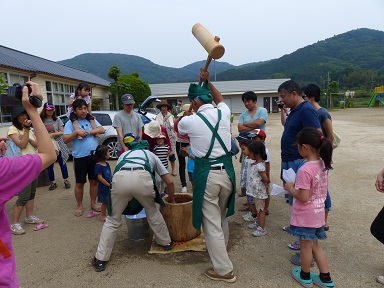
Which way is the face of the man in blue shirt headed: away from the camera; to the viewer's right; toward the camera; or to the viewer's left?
to the viewer's left

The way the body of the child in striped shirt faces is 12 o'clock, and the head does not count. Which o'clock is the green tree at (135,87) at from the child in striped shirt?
The green tree is roughly at 6 o'clock from the child in striped shirt.

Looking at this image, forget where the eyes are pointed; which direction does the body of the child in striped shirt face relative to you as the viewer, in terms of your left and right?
facing the viewer

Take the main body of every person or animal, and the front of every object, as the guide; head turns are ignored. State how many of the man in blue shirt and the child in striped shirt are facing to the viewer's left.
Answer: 1

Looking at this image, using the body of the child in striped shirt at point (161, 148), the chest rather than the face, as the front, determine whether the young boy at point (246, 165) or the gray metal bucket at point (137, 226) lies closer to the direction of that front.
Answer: the gray metal bucket

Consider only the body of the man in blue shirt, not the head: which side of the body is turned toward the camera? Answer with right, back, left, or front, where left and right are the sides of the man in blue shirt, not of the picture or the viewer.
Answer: left

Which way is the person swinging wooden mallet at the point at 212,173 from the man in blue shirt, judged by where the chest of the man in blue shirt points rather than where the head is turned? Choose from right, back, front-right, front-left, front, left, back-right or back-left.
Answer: front-left

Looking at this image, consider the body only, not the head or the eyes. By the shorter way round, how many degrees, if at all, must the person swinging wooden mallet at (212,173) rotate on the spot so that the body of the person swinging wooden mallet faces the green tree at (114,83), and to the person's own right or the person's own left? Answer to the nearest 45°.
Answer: approximately 45° to the person's own right

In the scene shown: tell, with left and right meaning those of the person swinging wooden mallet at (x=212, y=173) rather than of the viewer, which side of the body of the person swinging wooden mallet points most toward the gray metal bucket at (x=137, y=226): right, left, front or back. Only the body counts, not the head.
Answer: front

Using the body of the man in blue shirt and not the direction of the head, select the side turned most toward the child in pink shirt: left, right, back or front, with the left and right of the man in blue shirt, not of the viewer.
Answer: left
